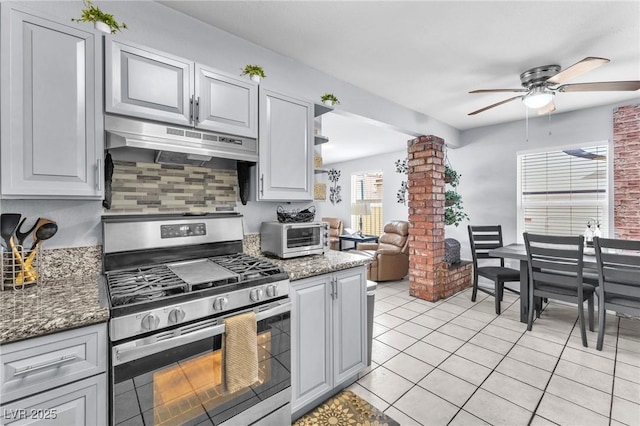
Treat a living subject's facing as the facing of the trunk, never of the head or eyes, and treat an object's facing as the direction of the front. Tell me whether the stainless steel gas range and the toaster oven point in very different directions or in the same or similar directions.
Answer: same or similar directions

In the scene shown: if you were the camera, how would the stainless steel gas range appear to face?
facing the viewer and to the right of the viewer

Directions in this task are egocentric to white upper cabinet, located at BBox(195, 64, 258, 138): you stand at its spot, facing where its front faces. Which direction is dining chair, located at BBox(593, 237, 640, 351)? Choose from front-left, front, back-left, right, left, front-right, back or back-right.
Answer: front-left

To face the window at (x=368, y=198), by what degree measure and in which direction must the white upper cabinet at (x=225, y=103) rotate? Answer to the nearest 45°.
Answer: approximately 90° to its left

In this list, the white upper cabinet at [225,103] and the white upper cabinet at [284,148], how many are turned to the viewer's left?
0

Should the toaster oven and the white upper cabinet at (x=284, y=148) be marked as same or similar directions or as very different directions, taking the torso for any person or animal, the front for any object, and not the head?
same or similar directions

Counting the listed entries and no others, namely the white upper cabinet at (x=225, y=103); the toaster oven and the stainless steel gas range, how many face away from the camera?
0

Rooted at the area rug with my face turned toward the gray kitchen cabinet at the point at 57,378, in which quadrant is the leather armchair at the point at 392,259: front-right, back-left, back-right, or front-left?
back-right
